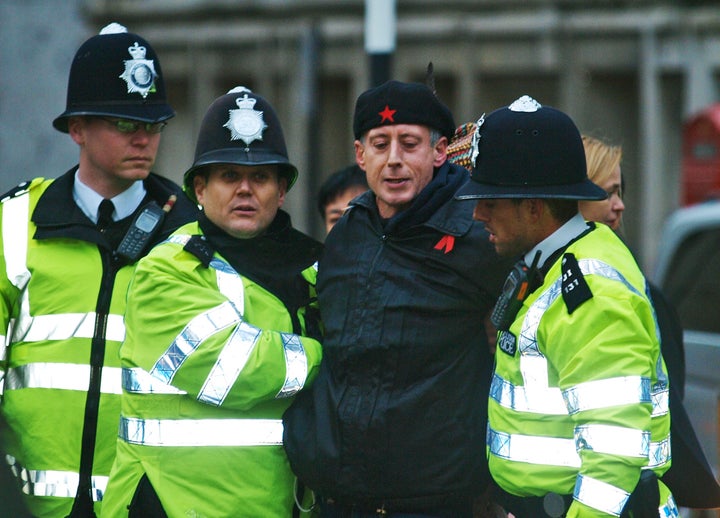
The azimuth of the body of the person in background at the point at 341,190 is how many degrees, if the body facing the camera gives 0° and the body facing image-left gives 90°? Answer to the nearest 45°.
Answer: approximately 0°

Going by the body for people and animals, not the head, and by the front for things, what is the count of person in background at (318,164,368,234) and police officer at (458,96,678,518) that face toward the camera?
1

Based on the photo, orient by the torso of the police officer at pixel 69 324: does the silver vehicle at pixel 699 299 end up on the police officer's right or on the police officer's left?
on the police officer's left

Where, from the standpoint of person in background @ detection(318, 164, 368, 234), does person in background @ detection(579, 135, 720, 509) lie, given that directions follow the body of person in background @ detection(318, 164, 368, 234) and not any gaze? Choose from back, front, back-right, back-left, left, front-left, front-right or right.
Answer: front-left

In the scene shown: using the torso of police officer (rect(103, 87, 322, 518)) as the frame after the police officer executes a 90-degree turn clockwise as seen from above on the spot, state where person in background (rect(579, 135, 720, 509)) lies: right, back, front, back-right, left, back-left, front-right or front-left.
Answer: back-left

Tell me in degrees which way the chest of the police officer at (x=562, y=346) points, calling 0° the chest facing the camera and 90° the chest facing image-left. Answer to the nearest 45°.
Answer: approximately 90°

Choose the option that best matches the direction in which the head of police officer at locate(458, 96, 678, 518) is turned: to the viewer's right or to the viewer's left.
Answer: to the viewer's left

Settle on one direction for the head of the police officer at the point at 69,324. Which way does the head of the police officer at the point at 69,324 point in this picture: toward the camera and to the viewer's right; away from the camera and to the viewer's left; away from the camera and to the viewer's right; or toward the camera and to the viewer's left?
toward the camera and to the viewer's right

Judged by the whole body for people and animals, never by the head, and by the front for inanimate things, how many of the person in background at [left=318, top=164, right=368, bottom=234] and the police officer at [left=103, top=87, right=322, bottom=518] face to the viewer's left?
0

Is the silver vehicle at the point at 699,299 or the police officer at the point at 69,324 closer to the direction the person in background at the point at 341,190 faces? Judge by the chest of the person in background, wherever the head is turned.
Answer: the police officer
